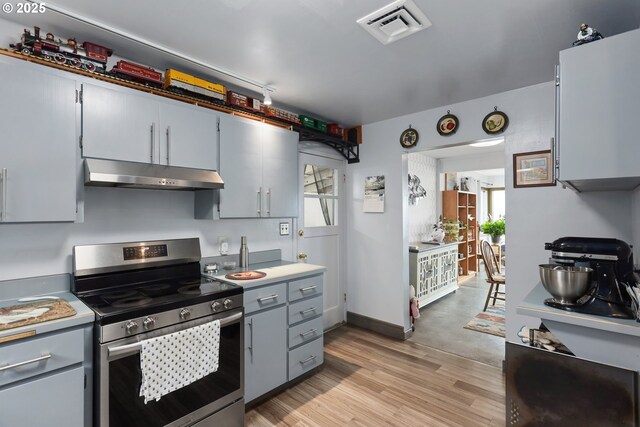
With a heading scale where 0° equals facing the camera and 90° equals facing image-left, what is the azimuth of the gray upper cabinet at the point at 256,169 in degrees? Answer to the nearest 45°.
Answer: approximately 315°

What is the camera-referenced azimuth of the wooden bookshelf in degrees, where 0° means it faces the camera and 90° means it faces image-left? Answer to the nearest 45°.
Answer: approximately 315°

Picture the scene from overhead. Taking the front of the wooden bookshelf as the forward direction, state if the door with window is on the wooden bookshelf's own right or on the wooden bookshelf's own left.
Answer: on the wooden bookshelf's own right

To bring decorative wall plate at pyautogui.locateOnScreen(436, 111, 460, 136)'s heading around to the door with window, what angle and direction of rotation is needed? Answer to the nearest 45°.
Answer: approximately 90° to its right

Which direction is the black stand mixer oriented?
to the viewer's left

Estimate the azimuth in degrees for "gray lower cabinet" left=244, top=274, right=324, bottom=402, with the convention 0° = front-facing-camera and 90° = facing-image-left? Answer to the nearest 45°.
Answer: approximately 315°

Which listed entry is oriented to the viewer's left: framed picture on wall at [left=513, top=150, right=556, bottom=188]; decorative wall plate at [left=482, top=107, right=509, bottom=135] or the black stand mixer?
the black stand mixer

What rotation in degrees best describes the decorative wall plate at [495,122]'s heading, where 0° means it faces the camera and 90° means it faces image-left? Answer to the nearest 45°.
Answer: approximately 0°

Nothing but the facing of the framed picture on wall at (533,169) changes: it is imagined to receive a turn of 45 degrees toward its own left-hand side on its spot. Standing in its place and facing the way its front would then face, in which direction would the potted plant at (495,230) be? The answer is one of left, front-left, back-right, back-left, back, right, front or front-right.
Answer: back-left
